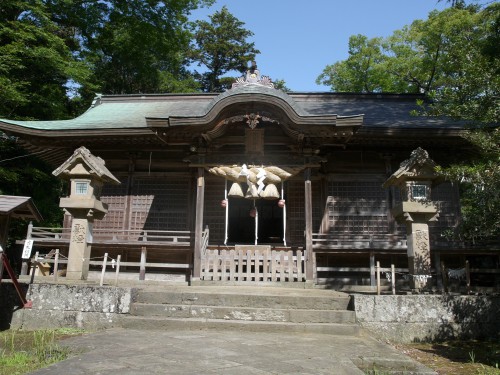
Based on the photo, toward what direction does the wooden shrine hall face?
toward the camera

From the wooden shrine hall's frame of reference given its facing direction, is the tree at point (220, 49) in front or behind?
behind

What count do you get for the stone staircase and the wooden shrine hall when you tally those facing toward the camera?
2

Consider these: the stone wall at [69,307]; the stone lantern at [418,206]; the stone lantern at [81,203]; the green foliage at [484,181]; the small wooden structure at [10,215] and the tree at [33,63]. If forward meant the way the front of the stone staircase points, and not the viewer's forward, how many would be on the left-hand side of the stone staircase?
2

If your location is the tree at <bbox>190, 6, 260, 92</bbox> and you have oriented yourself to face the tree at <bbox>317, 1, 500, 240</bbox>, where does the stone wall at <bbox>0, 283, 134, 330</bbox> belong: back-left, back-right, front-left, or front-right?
front-right

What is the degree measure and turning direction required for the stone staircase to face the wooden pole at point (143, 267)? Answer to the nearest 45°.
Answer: approximately 135° to its right

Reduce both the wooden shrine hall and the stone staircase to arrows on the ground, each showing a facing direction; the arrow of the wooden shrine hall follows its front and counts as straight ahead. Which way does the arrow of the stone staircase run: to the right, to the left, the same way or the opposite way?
the same way

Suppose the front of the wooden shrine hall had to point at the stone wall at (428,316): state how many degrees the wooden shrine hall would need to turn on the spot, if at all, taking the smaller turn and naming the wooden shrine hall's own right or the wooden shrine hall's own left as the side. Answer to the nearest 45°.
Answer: approximately 45° to the wooden shrine hall's own left

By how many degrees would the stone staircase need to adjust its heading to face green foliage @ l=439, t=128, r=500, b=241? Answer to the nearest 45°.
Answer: approximately 90° to its left

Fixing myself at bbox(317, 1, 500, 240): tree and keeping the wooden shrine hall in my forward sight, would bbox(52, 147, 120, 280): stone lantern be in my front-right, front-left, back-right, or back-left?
front-left

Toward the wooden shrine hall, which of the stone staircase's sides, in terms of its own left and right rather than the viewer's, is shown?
back

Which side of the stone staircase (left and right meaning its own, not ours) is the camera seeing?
front

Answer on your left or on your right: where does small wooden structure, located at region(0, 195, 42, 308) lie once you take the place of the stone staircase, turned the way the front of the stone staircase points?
on your right

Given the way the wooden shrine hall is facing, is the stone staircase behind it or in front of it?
in front

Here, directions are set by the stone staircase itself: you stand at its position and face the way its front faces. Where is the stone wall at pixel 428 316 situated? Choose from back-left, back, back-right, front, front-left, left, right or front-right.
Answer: left
